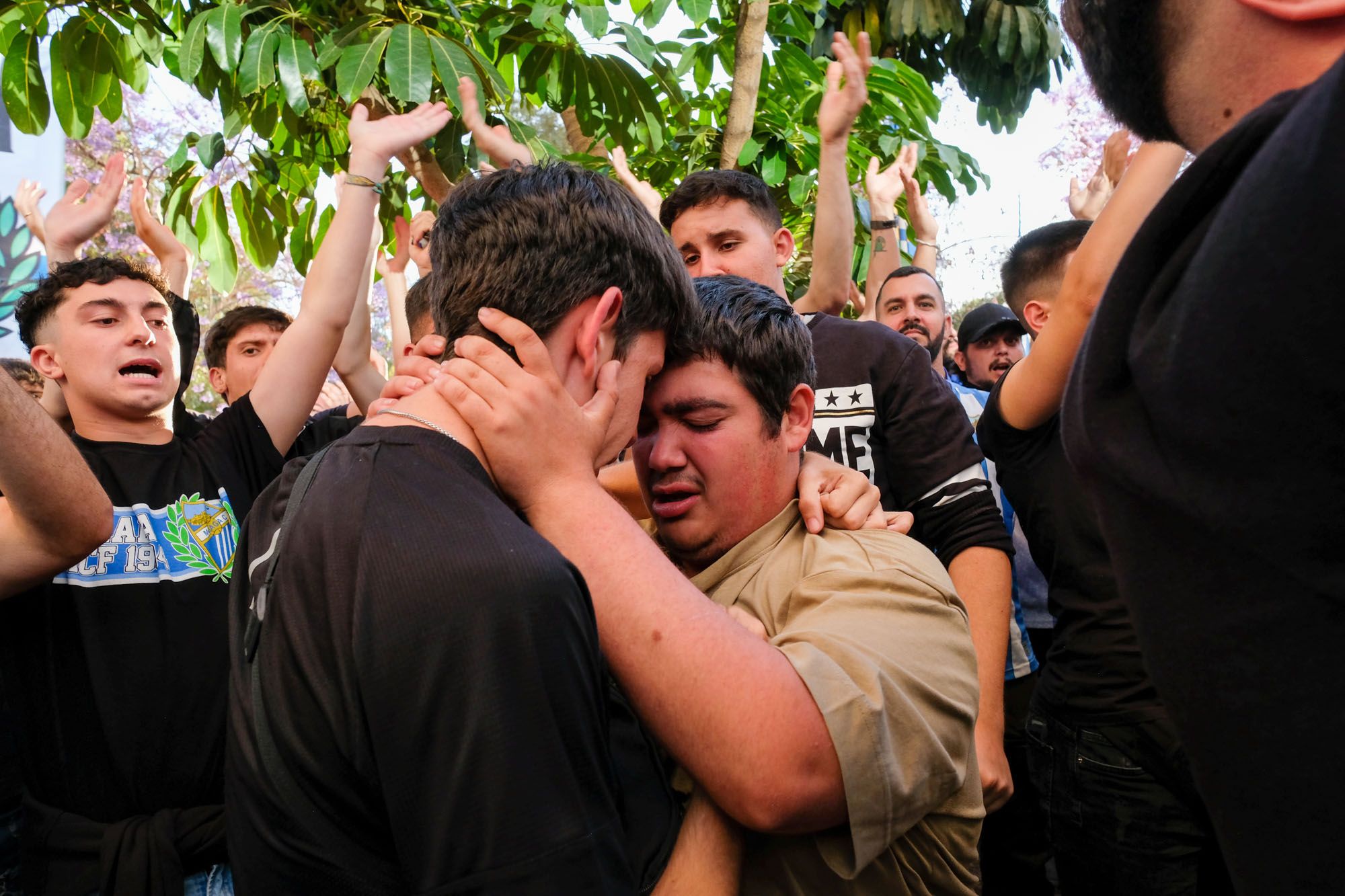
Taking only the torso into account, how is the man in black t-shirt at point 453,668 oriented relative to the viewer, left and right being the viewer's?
facing away from the viewer and to the right of the viewer

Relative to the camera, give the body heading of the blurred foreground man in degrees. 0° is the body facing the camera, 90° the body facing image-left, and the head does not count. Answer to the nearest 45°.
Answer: approximately 90°

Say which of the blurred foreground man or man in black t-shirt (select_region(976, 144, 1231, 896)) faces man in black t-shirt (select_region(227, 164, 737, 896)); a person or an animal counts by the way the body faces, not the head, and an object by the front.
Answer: the blurred foreground man

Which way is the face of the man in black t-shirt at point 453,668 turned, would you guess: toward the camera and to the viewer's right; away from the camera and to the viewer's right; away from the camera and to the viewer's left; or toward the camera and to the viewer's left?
away from the camera and to the viewer's right

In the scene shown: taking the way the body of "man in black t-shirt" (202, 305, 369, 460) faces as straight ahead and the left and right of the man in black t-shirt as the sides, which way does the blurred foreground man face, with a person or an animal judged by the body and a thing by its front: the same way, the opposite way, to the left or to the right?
to the right

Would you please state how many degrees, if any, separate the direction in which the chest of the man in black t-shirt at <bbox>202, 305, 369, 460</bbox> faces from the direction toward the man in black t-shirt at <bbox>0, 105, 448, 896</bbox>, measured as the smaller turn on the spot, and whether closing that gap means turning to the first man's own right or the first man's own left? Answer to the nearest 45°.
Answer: approximately 45° to the first man's own right
